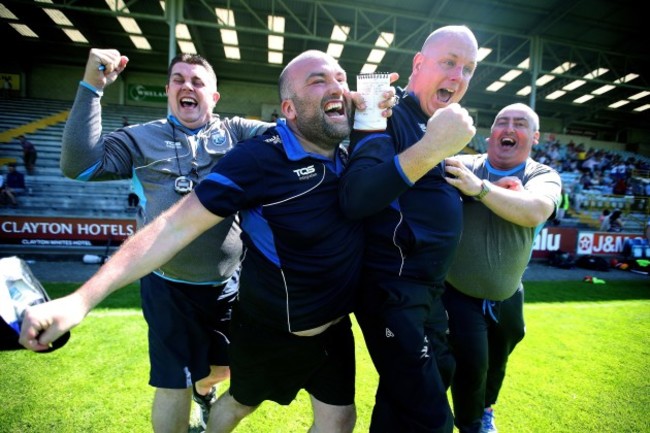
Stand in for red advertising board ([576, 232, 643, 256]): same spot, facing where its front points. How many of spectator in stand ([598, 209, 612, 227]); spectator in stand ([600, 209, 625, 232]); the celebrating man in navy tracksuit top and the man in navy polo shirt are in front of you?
2

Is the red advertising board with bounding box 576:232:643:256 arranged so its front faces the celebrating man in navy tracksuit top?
yes

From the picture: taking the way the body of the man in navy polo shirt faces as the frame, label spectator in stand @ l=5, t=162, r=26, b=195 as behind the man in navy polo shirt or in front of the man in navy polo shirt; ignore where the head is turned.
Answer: behind

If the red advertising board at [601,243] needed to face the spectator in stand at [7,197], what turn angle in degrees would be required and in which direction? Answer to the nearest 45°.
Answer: approximately 45° to its right

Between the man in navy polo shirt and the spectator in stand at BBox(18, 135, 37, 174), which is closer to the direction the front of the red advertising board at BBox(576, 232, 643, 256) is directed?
the man in navy polo shirt

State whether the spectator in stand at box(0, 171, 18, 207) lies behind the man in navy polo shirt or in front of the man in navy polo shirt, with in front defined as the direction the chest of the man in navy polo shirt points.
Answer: behind

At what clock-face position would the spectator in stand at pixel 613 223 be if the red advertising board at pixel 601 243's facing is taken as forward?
The spectator in stand is roughly at 6 o'clock from the red advertising board.

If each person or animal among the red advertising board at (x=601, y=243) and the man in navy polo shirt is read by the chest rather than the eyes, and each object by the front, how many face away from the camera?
0

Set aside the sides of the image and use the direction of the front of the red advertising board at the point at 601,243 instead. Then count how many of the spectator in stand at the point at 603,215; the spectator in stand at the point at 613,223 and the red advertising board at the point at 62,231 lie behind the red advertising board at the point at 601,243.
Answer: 2

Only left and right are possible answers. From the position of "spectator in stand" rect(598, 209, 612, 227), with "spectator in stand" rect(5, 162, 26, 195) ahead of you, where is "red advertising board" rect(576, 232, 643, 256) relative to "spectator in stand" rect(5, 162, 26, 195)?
left

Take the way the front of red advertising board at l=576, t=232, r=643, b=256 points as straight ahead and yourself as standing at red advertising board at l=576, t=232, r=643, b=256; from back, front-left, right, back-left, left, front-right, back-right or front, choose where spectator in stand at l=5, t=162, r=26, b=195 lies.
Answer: front-right

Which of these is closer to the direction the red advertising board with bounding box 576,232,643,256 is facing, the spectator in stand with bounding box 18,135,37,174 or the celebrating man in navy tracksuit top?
the celebrating man in navy tracksuit top

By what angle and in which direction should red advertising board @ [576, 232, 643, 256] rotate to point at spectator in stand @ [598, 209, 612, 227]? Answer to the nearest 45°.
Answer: approximately 180°
